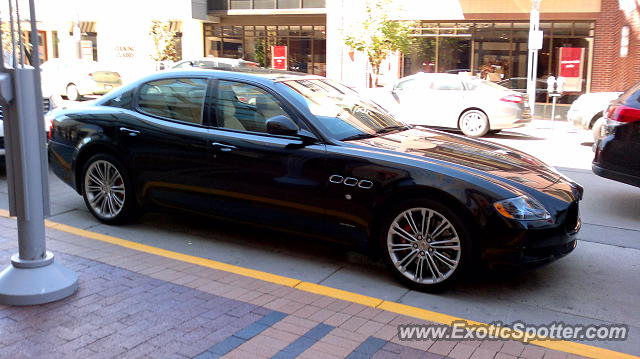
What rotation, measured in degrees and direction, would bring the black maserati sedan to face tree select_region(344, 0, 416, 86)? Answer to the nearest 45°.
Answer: approximately 135° to its left

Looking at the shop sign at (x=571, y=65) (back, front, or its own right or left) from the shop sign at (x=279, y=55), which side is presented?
right

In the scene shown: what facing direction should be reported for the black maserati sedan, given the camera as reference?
facing the viewer and to the right of the viewer

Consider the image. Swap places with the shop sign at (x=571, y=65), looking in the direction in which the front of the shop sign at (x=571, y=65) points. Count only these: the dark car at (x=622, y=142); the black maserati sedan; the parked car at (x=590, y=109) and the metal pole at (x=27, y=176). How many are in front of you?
4

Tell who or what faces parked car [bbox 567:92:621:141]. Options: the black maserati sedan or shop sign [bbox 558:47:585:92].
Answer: the shop sign

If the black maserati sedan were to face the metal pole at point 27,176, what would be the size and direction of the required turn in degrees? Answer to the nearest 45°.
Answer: approximately 90° to its right

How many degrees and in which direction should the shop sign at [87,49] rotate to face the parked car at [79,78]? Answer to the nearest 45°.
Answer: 0° — it already faces it

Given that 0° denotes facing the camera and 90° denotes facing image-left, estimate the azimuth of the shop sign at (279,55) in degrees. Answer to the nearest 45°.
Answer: approximately 0°

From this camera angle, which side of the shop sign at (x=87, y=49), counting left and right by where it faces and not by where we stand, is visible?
front

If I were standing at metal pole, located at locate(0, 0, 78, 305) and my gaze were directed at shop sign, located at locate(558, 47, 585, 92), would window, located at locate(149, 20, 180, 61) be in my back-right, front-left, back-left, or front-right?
front-left

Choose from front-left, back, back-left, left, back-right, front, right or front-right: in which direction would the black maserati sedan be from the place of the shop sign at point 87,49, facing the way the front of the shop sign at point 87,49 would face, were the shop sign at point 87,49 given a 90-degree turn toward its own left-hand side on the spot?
right

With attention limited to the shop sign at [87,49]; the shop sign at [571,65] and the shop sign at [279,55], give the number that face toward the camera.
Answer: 3

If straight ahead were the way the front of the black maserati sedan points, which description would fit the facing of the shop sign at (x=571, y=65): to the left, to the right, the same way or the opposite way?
to the right

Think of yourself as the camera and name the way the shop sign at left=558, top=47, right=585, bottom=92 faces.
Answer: facing the viewer

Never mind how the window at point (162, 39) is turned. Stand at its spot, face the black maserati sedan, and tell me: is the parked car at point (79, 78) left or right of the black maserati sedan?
right
